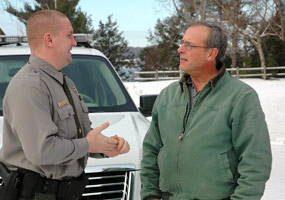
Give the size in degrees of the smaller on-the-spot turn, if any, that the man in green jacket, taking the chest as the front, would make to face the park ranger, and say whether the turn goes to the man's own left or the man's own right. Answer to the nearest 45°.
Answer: approximately 45° to the man's own right

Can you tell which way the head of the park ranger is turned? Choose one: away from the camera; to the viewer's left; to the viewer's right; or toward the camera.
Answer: to the viewer's right

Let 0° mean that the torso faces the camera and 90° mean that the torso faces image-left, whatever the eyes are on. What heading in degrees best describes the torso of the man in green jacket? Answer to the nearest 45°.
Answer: approximately 45°

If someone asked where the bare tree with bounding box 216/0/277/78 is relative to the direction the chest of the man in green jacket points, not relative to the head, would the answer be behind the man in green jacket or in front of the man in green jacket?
behind

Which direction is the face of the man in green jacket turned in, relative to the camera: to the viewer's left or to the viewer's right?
to the viewer's left

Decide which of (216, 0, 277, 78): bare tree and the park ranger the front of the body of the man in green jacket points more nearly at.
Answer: the park ranger

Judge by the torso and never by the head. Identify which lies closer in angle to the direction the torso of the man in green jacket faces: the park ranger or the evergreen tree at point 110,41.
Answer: the park ranger

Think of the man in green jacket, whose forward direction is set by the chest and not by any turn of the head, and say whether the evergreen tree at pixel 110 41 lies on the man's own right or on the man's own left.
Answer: on the man's own right

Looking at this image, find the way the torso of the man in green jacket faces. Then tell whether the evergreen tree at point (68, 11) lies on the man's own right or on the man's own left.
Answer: on the man's own right
